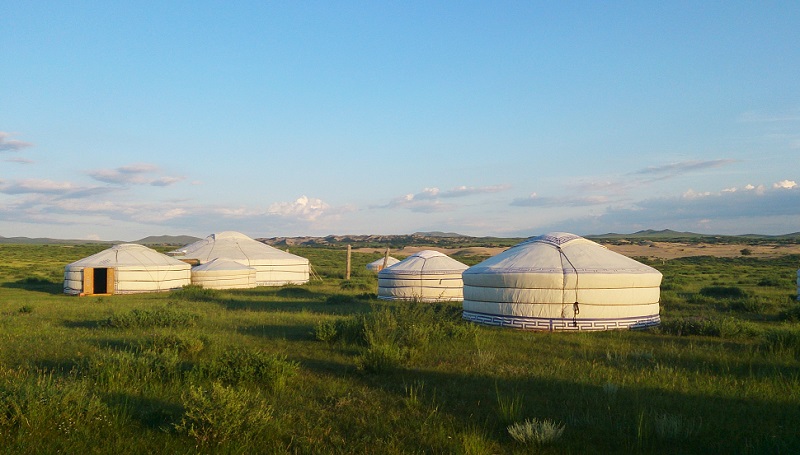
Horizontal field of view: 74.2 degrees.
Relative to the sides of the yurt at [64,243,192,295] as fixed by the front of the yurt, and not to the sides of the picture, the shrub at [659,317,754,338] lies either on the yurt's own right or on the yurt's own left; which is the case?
on the yurt's own left

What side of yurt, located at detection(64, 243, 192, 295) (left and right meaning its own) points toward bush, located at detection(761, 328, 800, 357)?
left

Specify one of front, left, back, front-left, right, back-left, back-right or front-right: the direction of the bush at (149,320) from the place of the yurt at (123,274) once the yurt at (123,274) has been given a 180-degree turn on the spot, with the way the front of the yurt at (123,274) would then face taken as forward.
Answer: back-right

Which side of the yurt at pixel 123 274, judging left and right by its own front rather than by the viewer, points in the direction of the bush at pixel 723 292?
left

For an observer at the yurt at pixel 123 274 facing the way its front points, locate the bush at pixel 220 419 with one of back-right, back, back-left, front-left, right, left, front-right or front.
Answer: front-left

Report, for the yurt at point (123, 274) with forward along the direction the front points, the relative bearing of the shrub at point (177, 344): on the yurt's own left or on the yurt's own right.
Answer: on the yurt's own left

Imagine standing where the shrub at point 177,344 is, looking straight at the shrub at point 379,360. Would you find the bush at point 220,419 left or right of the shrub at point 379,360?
right

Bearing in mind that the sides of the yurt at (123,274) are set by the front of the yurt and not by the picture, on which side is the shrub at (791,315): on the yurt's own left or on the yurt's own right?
on the yurt's own left

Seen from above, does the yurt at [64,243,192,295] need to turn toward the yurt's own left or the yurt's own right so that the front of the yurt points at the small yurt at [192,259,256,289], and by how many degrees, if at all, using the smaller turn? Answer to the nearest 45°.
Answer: approximately 135° to the yurt's own left

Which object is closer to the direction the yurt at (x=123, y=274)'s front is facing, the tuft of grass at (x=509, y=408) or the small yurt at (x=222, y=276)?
the tuft of grass

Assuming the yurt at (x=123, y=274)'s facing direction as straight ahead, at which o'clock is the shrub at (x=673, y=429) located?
The shrub is roughly at 10 o'clock from the yurt.

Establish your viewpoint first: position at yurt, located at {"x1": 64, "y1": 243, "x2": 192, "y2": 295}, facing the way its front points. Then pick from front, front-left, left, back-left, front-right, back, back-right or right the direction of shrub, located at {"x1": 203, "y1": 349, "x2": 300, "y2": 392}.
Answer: front-left

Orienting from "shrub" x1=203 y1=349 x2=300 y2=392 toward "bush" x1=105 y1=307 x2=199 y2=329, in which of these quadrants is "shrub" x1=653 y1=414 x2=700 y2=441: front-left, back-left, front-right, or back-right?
back-right

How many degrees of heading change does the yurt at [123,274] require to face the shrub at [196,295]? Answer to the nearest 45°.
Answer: approximately 90° to its left

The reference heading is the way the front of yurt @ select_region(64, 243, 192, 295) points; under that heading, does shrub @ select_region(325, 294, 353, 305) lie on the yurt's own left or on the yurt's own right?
on the yurt's own left

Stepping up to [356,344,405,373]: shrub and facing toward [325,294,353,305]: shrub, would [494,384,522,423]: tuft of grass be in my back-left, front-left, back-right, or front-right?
back-right

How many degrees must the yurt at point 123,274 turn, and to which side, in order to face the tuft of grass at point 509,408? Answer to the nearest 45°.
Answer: approximately 45° to its left

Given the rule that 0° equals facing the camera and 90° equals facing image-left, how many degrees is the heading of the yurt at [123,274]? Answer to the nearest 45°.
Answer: approximately 45°
